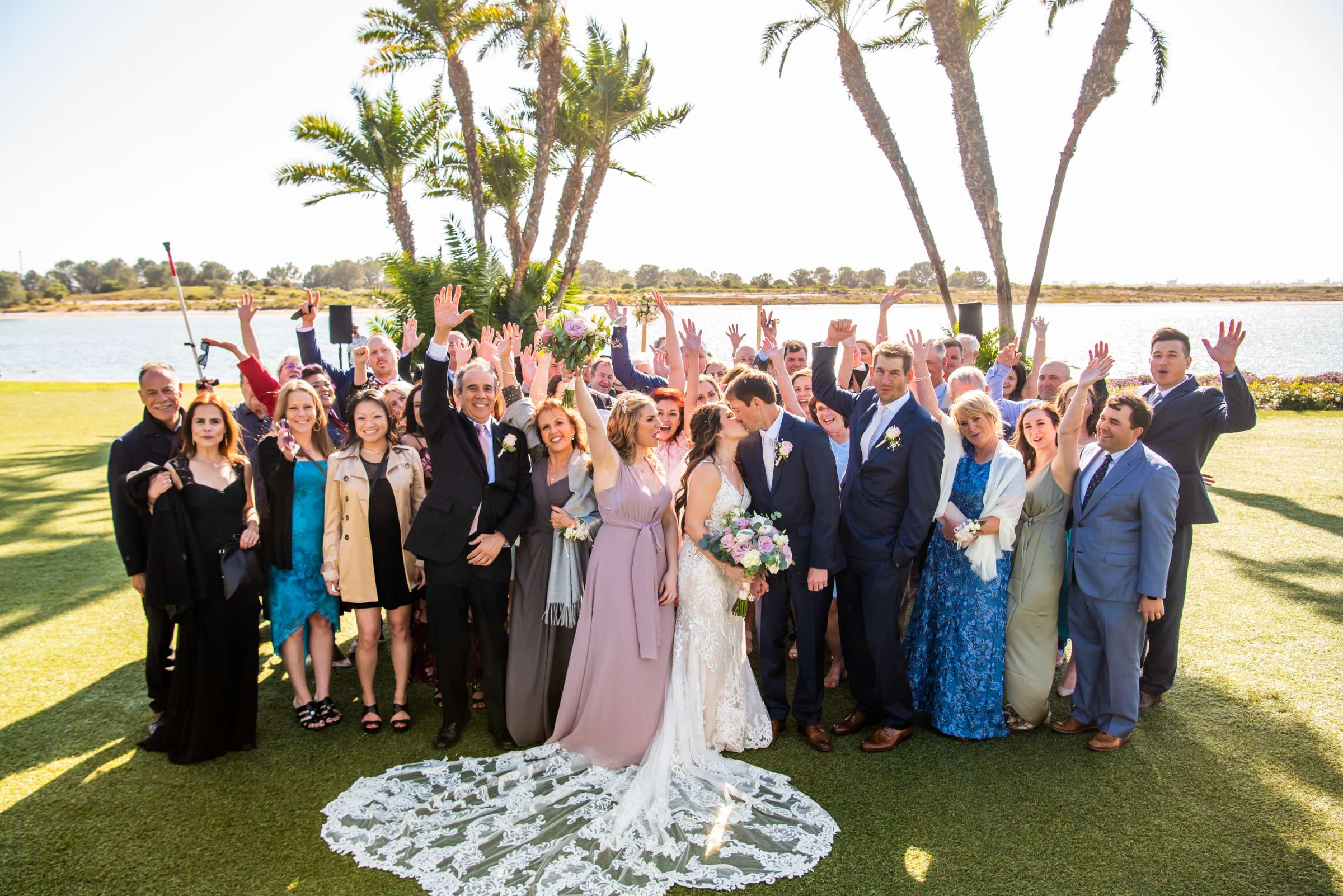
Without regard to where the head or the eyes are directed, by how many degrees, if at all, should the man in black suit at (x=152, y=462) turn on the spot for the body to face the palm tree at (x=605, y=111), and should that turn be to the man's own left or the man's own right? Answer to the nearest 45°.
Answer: approximately 90° to the man's own left

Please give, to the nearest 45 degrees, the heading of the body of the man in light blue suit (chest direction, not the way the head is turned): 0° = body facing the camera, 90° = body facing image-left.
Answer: approximately 45°

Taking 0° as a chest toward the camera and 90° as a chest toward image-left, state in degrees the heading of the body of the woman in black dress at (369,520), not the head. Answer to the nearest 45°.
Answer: approximately 0°

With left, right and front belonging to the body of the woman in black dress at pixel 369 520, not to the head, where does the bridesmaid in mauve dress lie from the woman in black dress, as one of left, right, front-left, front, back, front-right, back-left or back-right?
front-left

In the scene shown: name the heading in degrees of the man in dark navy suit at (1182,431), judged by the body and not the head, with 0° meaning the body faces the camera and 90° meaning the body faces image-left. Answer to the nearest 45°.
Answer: approximately 45°

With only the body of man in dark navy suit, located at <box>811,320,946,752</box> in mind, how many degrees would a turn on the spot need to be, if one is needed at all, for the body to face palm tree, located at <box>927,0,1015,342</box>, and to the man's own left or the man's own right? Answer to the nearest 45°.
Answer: approximately 135° to the man's own right

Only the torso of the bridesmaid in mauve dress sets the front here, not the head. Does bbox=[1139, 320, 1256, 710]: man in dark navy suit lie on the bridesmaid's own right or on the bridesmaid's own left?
on the bridesmaid's own left

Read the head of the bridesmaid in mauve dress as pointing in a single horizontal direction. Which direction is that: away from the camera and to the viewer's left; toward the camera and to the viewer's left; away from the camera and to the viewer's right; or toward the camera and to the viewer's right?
toward the camera and to the viewer's right

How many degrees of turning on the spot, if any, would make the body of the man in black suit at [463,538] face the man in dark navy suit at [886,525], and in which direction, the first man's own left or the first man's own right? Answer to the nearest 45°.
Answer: approximately 90° to the first man's own left
